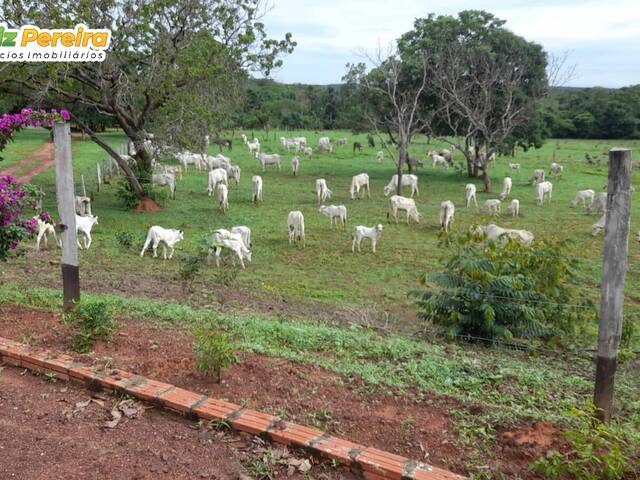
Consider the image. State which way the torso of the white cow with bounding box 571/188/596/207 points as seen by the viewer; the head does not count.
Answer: to the viewer's left

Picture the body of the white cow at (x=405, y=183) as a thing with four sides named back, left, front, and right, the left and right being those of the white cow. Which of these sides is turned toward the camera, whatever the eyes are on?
left

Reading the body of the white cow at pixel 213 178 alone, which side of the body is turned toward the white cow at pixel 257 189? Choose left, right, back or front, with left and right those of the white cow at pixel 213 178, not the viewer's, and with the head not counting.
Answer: left

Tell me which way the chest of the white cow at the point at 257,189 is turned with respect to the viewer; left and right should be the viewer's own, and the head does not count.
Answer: facing away from the viewer

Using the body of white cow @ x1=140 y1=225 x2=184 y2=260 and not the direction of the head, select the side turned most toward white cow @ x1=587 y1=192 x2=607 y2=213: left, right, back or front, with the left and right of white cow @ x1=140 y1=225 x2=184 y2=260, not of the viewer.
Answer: front

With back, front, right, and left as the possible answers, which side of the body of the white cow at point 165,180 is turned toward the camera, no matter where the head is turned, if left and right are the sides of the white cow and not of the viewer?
left

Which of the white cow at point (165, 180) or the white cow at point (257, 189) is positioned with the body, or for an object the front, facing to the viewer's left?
the white cow at point (165, 180)

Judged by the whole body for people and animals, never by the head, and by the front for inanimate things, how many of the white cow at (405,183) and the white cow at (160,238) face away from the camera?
0

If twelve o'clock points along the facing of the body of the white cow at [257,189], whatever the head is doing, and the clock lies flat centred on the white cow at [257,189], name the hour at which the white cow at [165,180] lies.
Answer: the white cow at [165,180] is roughly at 9 o'clock from the white cow at [257,189].

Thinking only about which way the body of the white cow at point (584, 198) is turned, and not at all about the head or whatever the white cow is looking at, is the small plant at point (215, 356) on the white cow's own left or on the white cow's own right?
on the white cow's own left

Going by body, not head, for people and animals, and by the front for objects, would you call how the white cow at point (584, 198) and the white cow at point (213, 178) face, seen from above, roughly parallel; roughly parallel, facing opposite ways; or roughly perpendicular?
roughly perpendicular

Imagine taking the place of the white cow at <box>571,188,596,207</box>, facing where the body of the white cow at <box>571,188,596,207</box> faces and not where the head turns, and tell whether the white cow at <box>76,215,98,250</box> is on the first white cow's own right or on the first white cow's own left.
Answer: on the first white cow's own left

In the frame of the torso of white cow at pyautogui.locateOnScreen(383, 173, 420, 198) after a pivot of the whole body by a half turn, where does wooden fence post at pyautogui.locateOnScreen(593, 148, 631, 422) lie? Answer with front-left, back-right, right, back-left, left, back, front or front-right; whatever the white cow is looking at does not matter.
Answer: right

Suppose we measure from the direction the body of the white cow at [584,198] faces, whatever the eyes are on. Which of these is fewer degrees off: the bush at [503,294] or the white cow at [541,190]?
the white cow
